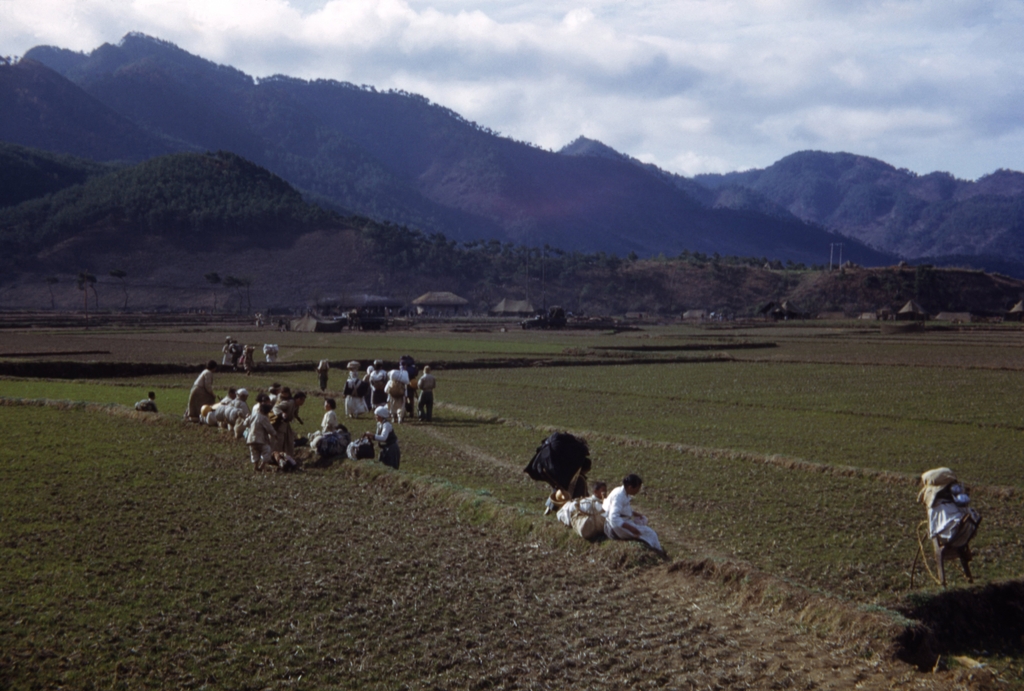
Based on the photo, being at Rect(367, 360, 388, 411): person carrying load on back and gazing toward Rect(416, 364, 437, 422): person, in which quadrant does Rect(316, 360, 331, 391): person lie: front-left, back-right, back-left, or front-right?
back-left

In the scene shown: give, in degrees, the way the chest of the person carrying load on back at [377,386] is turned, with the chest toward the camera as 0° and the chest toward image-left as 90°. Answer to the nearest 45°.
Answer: approximately 180°

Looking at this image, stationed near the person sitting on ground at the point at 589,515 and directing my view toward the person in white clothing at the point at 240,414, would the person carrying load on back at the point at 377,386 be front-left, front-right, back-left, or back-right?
front-right

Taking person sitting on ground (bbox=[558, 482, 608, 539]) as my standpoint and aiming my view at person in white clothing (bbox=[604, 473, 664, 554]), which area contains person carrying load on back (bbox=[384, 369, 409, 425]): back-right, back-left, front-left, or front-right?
back-left

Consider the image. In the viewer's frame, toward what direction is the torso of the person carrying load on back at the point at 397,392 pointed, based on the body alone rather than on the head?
away from the camera

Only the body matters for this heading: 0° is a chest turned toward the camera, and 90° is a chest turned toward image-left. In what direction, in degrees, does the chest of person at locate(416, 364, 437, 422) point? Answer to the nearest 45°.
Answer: approximately 180°

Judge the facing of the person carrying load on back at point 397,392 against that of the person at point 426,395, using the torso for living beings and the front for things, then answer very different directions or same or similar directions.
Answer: same or similar directions

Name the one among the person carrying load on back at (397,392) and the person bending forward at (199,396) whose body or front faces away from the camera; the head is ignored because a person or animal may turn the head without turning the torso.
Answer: the person carrying load on back at (397,392)
